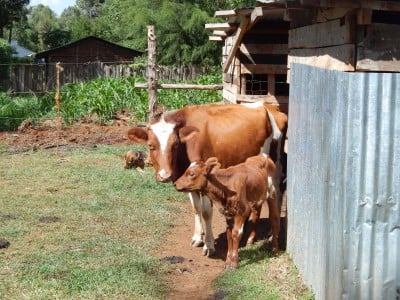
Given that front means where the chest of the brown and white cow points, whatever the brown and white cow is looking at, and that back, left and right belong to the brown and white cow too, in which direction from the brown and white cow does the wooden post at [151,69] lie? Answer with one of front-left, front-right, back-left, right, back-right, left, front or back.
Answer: back-right

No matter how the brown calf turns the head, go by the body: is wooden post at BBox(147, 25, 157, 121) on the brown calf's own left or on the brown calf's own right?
on the brown calf's own right

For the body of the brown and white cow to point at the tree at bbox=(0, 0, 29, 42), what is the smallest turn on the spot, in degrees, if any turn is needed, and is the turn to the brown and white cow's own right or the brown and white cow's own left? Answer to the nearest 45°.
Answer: approximately 135° to the brown and white cow's own right

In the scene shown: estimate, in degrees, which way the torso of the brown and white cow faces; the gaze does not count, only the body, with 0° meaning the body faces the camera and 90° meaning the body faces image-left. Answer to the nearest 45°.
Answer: approximately 45°

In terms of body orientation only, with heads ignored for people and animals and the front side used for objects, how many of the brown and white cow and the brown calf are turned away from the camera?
0

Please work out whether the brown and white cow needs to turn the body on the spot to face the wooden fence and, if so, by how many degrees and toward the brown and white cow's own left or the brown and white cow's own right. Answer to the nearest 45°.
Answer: approximately 135° to the brown and white cow's own right

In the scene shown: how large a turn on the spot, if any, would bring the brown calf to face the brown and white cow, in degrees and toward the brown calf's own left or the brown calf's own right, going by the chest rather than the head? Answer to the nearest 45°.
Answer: approximately 135° to the brown calf's own right

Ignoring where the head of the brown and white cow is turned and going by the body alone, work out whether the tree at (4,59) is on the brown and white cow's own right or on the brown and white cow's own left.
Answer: on the brown and white cow's own right
